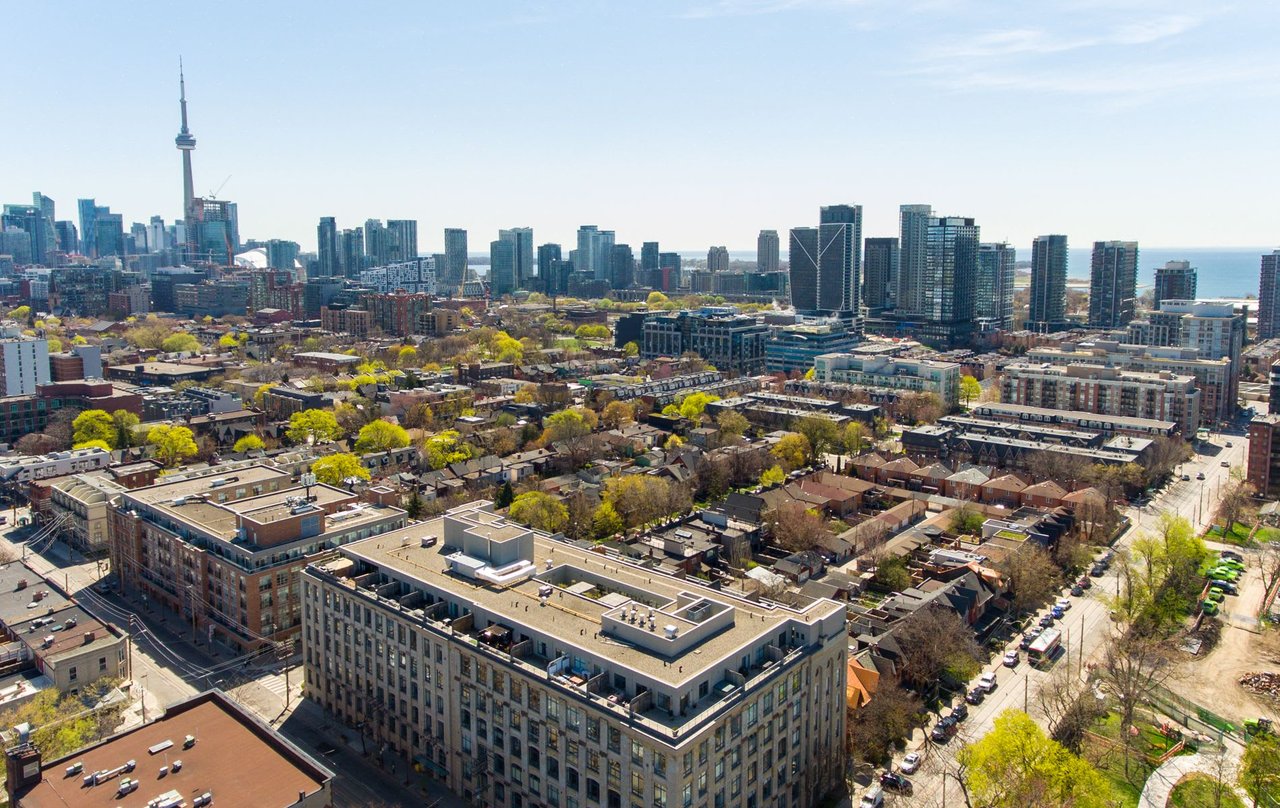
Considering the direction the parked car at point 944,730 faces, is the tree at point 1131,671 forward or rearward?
rearward

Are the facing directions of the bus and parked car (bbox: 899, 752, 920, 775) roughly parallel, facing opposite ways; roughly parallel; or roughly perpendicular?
roughly parallel

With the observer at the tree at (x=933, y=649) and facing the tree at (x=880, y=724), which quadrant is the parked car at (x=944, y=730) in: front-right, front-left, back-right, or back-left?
front-left

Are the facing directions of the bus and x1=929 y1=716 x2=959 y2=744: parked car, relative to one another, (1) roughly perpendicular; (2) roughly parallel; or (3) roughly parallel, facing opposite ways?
roughly parallel

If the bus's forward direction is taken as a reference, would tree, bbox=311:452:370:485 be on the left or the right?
on its right

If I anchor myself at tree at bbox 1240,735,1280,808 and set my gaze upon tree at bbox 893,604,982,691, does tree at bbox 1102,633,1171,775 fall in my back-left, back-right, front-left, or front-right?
front-right

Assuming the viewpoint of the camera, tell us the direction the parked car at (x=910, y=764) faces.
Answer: facing the viewer and to the left of the viewer

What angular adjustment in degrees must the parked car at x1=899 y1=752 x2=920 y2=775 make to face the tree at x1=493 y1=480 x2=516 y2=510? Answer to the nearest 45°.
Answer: approximately 90° to its right

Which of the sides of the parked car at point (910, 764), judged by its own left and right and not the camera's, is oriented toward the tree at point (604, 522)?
right

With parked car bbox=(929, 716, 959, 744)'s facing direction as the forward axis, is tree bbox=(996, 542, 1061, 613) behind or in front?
behind

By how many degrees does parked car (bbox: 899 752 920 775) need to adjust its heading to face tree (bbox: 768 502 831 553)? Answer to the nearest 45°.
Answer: approximately 135° to its right

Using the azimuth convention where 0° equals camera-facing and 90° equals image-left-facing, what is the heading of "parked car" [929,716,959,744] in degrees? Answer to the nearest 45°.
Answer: approximately 45°

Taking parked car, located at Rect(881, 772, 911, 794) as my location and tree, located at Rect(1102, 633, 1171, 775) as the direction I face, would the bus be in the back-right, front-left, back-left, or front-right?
front-left

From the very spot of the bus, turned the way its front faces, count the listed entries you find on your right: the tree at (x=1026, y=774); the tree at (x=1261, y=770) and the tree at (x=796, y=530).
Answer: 1
